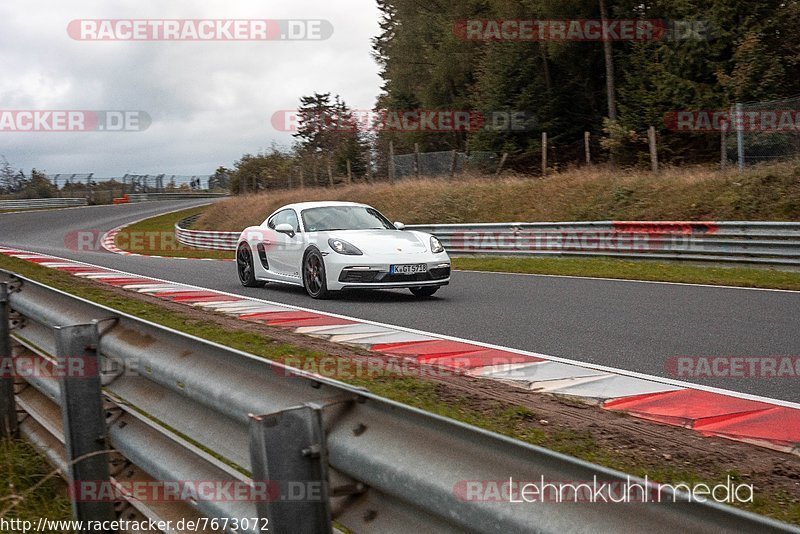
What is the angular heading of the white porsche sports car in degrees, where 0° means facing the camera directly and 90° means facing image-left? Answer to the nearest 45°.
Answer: approximately 315°

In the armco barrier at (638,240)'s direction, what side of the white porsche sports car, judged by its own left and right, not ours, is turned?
left

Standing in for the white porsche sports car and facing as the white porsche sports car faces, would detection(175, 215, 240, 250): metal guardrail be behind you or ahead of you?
behind

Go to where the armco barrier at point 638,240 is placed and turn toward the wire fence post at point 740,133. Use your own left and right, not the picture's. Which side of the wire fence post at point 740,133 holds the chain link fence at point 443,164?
left

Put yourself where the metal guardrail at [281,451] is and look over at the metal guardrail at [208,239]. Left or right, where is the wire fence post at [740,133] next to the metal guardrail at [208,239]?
right

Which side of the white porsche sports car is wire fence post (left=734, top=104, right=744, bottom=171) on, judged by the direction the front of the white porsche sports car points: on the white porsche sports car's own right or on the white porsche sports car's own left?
on the white porsche sports car's own left

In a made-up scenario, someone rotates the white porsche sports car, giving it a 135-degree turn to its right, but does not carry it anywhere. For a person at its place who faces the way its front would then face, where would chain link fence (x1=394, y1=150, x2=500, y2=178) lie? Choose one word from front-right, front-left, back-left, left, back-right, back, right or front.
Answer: right

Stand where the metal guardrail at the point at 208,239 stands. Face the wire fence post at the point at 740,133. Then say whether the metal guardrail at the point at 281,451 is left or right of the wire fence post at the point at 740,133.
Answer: right
